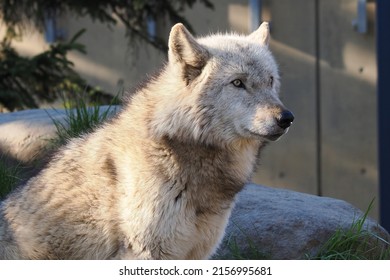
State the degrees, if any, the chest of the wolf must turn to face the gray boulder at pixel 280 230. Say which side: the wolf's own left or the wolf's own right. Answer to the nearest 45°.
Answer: approximately 90° to the wolf's own left

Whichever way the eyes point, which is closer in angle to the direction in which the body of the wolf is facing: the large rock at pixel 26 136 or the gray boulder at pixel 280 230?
the gray boulder

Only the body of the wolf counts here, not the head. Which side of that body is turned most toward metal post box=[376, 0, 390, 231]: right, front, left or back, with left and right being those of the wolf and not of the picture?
left

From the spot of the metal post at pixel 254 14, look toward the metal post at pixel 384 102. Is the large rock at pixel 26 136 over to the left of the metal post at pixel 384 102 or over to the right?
right

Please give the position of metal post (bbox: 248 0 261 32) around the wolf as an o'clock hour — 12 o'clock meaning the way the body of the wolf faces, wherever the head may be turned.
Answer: The metal post is roughly at 8 o'clock from the wolf.

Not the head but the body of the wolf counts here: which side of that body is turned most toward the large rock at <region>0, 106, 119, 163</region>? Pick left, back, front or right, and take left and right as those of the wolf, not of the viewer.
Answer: back

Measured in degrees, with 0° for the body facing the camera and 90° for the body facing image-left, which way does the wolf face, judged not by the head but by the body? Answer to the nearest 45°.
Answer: approximately 315°
